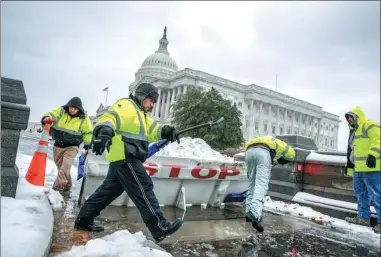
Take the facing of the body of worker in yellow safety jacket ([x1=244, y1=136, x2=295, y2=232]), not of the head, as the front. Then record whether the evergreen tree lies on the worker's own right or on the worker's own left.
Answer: on the worker's own left

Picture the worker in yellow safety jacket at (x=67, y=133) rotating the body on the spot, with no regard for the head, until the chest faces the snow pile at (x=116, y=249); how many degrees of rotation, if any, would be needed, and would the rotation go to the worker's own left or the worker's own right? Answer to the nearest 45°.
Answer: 0° — they already face it

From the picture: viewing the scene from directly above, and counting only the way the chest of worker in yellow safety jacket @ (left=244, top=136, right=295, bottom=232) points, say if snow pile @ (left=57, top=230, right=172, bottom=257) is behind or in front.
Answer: behind

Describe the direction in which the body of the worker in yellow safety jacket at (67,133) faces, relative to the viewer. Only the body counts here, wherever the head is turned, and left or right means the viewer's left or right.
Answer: facing the viewer

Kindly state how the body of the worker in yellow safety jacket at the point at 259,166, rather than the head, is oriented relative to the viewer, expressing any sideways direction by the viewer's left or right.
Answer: facing away from the viewer and to the right of the viewer

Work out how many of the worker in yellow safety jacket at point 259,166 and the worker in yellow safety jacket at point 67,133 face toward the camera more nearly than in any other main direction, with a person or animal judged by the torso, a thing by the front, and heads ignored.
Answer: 1

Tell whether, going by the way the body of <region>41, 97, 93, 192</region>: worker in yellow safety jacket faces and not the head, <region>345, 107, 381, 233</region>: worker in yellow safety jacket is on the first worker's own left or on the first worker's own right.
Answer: on the first worker's own left
